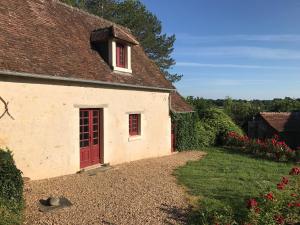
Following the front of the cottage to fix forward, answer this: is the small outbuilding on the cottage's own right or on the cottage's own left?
on the cottage's own left

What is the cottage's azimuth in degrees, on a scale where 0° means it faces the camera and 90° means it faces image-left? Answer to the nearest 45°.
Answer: approximately 315°

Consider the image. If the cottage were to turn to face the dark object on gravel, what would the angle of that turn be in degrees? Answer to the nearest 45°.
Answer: approximately 45° to its right

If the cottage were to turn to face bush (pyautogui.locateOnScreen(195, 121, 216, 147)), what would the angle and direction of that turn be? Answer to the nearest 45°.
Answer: approximately 90° to its left

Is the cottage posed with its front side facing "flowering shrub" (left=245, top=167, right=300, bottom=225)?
yes

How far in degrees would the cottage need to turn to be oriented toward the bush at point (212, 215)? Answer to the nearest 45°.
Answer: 0° — it already faces it

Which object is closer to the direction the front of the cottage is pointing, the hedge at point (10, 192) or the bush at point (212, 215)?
the bush
